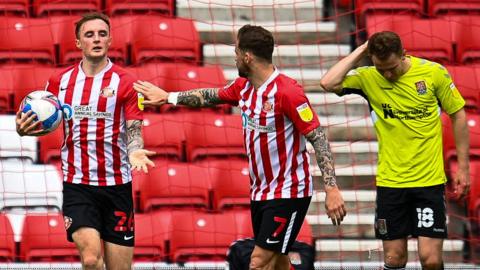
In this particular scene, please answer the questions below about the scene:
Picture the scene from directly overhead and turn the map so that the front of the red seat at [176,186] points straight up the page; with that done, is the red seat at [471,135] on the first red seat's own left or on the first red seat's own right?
on the first red seat's own left

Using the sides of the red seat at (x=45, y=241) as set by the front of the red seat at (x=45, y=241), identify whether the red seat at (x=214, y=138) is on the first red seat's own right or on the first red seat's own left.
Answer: on the first red seat's own left

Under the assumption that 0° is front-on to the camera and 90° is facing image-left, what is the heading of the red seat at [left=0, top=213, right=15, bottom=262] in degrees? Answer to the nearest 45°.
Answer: approximately 0°
